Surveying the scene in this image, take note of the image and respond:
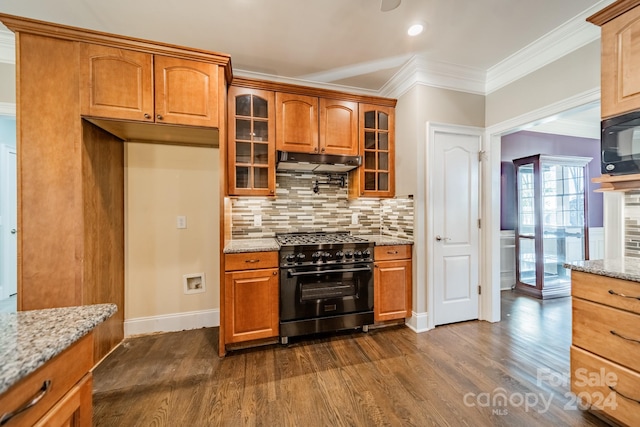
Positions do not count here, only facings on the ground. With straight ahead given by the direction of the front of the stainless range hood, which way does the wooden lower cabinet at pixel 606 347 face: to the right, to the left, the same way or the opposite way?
to the right

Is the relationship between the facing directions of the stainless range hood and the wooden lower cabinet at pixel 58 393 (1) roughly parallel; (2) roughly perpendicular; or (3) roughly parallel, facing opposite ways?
roughly perpendicular

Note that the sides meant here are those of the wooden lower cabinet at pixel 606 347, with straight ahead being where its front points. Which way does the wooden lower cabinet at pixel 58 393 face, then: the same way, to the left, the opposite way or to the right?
the opposite way

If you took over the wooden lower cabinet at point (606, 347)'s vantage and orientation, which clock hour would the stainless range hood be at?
The stainless range hood is roughly at 1 o'clock from the wooden lower cabinet.

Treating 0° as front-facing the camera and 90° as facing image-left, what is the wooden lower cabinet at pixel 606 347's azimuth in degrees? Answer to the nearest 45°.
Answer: approximately 45°

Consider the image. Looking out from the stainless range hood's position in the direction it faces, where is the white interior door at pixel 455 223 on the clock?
The white interior door is roughly at 9 o'clock from the stainless range hood.

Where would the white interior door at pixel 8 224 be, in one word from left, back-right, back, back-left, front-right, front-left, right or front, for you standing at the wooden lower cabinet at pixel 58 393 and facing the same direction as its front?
back-left

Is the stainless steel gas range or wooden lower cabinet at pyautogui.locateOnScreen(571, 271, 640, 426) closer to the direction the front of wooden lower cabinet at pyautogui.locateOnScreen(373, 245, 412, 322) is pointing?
the wooden lower cabinet

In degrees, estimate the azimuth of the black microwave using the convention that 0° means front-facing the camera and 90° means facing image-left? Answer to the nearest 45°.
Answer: approximately 45°
